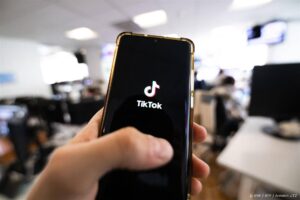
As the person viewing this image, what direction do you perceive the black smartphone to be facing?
facing the viewer
